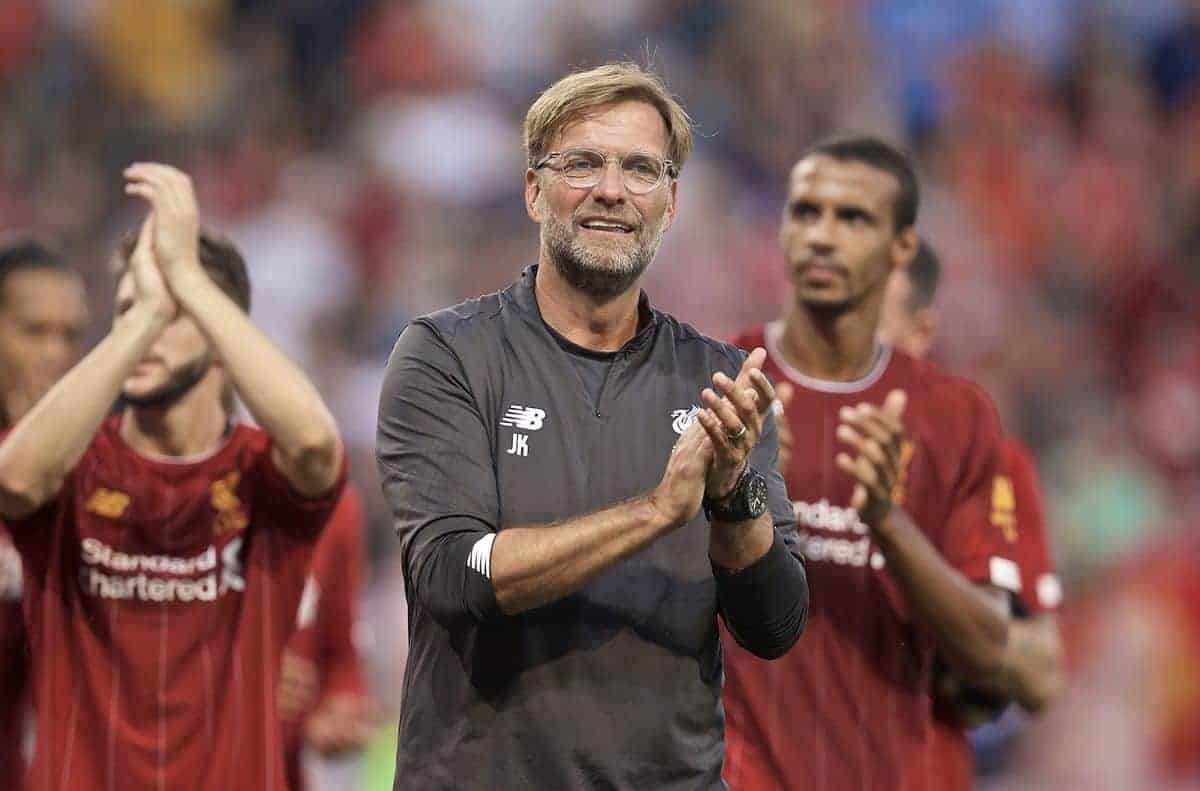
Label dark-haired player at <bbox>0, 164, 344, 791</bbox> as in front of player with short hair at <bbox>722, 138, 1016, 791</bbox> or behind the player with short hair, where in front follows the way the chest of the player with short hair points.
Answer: in front

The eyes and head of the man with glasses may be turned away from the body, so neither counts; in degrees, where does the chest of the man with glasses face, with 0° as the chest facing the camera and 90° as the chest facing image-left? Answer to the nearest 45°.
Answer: approximately 0°

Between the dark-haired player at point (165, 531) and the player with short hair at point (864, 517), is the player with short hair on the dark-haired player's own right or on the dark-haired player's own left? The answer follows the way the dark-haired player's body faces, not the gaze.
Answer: on the dark-haired player's own left

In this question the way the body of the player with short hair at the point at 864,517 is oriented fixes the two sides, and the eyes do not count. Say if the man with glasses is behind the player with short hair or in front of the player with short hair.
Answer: in front

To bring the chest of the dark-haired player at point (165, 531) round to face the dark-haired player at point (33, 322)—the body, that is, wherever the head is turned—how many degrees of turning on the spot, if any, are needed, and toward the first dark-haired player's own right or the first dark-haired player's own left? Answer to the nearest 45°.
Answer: approximately 135° to the first dark-haired player's own right

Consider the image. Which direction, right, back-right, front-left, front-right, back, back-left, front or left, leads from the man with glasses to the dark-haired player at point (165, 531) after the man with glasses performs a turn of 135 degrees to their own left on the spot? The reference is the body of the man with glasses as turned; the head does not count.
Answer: left

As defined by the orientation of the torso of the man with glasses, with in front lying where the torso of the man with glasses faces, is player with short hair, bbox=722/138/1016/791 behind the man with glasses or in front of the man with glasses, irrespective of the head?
behind
